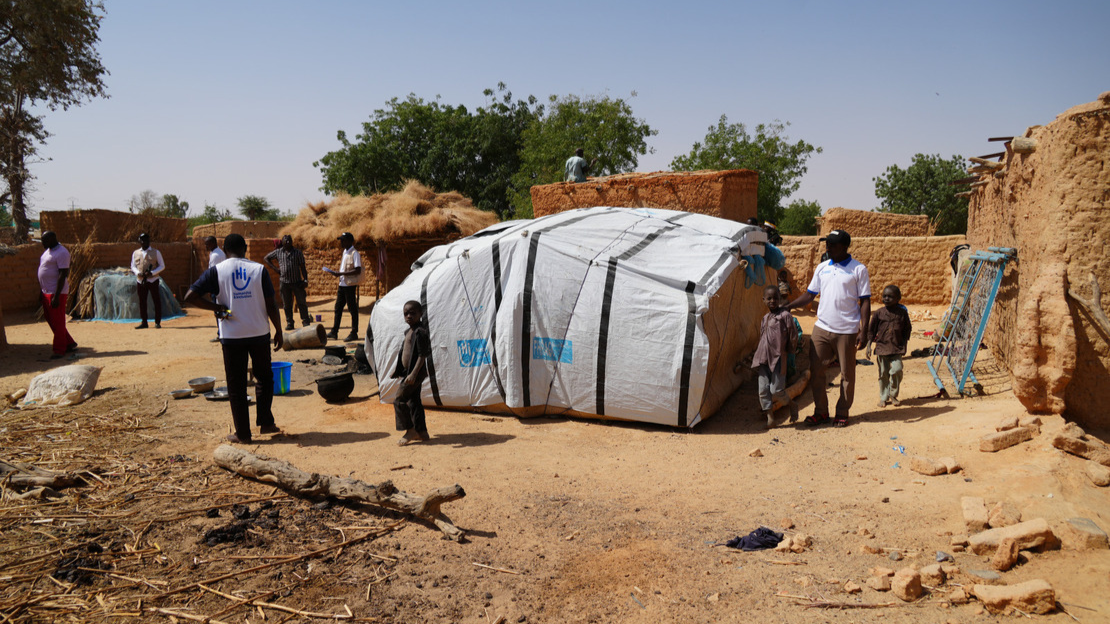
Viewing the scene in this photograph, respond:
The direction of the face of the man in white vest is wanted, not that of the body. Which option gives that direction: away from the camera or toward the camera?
away from the camera

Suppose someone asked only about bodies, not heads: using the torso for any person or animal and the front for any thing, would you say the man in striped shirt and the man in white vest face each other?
yes

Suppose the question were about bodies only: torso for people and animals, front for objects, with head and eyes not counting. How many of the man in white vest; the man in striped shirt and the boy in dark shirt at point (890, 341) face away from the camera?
1

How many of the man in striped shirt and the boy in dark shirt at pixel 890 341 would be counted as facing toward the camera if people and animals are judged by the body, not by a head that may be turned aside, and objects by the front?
2

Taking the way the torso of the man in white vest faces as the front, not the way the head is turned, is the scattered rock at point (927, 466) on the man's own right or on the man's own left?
on the man's own right

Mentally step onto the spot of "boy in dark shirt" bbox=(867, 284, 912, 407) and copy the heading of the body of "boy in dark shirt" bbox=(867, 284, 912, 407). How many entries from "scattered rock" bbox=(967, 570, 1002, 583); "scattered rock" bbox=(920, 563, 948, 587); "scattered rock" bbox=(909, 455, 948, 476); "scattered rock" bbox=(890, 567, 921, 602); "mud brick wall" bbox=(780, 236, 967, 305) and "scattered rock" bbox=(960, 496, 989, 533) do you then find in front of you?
5

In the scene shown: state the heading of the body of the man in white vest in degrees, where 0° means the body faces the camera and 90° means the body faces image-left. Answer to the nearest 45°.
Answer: approximately 180°

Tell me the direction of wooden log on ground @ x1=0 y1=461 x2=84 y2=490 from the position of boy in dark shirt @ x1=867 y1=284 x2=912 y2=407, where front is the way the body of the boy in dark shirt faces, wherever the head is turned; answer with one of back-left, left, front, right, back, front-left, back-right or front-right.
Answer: front-right

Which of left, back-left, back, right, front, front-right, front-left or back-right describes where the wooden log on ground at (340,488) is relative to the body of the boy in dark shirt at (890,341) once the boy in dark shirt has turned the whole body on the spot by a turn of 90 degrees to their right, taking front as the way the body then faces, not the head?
front-left

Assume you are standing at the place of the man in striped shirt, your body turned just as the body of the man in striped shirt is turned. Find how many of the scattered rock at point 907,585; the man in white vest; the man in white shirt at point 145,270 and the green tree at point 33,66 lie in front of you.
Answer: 2

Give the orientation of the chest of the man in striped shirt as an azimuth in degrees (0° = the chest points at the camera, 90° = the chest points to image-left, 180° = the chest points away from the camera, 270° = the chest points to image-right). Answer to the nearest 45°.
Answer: approximately 0°

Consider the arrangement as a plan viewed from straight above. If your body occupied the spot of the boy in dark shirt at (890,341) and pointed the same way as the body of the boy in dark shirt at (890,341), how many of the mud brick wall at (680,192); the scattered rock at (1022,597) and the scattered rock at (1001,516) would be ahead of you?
2

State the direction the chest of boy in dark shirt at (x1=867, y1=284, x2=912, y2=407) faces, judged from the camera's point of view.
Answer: toward the camera

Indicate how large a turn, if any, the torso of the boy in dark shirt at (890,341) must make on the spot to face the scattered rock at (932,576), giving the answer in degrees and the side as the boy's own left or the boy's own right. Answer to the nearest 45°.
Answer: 0° — they already face it

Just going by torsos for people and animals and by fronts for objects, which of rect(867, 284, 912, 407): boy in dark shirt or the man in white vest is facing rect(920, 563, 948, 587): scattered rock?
the boy in dark shirt

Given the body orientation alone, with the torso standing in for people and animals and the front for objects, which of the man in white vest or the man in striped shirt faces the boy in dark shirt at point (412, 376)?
the man in striped shirt

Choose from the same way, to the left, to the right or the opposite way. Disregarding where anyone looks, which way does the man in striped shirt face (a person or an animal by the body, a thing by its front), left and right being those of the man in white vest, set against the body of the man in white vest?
the opposite way

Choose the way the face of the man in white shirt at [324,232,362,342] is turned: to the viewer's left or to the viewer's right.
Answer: to the viewer's left
